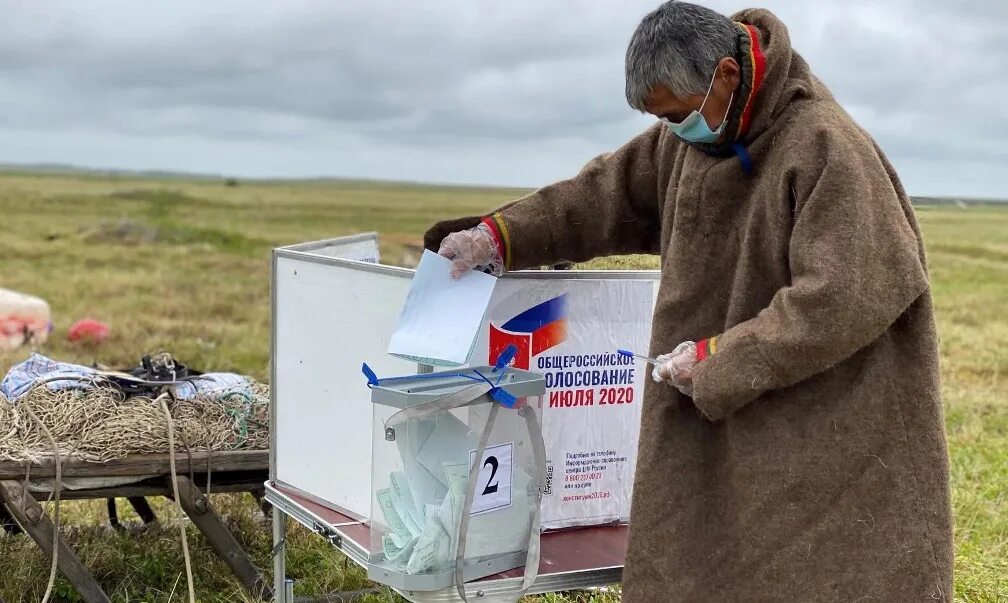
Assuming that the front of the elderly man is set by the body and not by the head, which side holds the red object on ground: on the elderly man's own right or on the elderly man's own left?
on the elderly man's own right

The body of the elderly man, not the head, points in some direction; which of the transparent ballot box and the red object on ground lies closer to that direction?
the transparent ballot box

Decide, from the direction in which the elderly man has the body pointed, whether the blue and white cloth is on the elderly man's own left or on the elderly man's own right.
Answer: on the elderly man's own right

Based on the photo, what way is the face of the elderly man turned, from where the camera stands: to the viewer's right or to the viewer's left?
to the viewer's left

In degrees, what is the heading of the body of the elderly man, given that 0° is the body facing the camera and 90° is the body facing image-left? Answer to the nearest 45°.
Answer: approximately 45°
